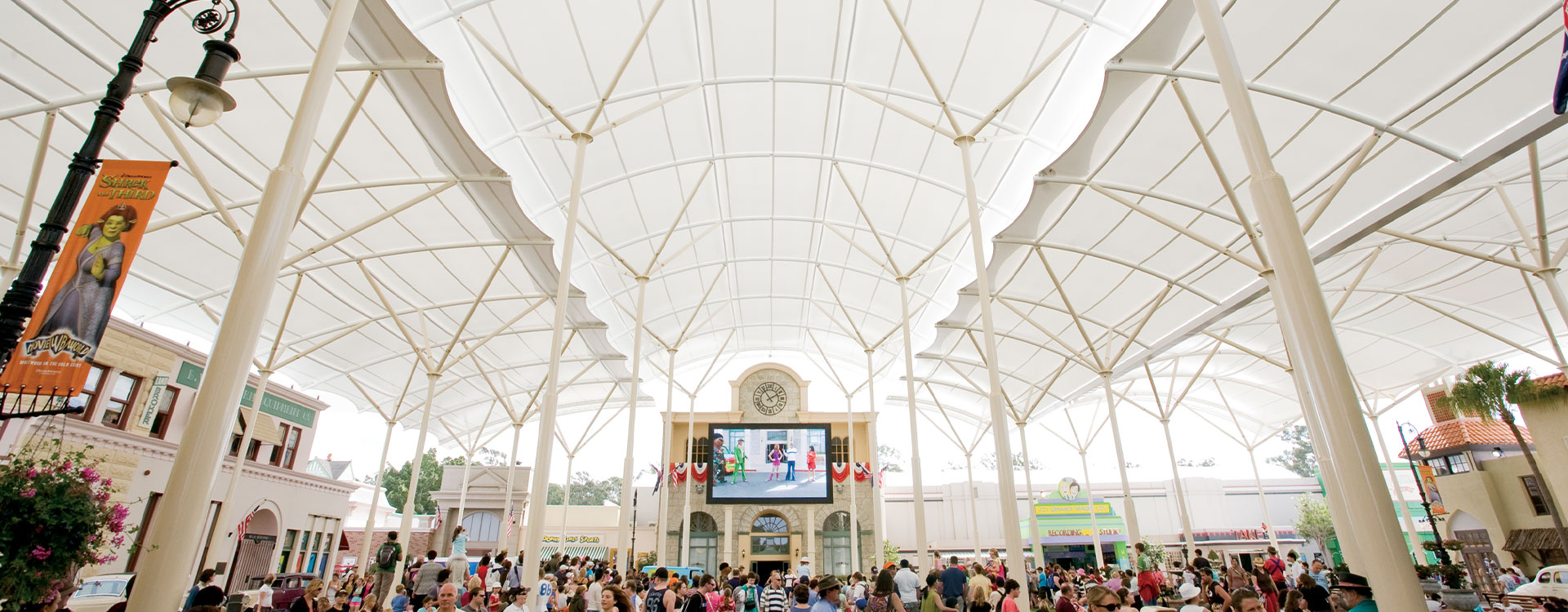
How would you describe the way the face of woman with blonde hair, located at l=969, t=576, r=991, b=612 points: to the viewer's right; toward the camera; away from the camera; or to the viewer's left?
away from the camera

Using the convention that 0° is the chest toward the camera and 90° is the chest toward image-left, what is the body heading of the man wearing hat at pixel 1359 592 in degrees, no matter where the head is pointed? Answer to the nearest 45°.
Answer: approximately 90°

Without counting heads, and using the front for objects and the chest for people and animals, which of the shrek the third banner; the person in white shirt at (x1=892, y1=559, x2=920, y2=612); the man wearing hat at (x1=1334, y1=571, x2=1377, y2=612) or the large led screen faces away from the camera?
the person in white shirt

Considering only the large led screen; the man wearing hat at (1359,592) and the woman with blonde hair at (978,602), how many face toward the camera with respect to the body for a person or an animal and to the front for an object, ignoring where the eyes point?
1

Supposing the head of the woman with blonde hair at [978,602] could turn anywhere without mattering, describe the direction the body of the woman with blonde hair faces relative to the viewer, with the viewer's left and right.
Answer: facing away from the viewer

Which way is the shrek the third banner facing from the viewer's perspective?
toward the camera

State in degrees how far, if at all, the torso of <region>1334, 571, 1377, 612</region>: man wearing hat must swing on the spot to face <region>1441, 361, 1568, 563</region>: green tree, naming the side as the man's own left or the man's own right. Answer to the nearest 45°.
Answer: approximately 90° to the man's own right

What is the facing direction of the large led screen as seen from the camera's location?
facing the viewer

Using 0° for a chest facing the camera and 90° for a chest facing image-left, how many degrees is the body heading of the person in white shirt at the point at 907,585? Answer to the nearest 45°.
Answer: approximately 180°

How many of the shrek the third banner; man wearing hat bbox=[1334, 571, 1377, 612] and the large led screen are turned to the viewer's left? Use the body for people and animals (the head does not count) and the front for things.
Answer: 1

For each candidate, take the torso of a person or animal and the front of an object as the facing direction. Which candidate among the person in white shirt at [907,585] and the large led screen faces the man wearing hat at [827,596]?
the large led screen
